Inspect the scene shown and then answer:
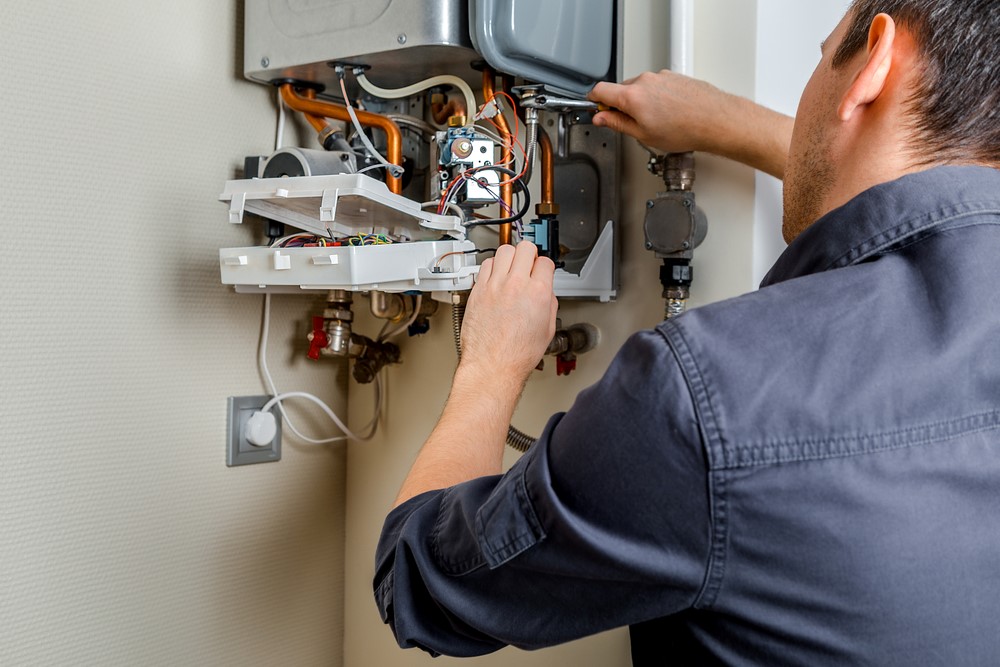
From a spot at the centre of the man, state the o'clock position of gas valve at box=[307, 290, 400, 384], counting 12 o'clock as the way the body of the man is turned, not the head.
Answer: The gas valve is roughly at 12 o'clock from the man.

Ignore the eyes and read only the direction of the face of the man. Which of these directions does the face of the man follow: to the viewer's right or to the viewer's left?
to the viewer's left

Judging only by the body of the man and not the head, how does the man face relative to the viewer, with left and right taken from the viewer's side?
facing away from the viewer and to the left of the viewer

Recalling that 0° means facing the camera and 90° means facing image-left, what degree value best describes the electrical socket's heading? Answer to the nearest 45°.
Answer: approximately 315°
